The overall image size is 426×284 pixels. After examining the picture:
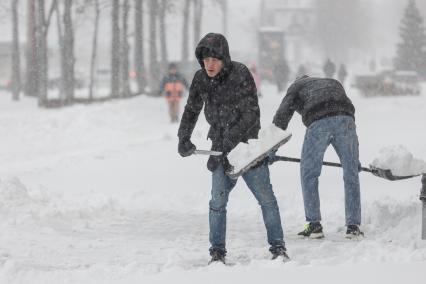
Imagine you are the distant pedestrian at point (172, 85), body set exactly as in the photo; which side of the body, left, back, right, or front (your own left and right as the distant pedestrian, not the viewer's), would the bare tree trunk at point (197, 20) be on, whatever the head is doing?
back

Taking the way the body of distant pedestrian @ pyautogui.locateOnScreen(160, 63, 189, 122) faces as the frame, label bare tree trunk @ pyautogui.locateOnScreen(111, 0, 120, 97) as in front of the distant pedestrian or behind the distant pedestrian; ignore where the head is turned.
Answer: behind

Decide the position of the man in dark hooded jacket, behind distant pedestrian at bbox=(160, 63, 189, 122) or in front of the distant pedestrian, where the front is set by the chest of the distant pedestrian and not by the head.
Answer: in front

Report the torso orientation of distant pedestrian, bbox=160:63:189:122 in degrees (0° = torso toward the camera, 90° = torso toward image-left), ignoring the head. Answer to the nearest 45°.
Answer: approximately 0°

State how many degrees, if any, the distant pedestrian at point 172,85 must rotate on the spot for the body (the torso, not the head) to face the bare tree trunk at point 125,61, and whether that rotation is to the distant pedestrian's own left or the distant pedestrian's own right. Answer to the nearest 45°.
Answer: approximately 180°

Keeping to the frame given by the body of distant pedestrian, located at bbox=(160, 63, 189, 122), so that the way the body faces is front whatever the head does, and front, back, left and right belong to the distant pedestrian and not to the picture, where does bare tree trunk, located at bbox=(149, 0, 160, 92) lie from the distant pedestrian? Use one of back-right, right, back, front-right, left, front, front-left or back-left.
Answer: back

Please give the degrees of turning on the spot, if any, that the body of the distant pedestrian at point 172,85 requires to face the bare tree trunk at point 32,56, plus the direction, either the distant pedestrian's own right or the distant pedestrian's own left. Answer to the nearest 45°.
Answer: approximately 135° to the distant pedestrian's own right

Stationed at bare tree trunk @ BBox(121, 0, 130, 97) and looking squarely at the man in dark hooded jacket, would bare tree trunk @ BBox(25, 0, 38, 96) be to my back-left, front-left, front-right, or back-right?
back-right

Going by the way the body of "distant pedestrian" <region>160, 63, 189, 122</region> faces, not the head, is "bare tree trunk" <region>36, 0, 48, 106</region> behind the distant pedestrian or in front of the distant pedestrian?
behind

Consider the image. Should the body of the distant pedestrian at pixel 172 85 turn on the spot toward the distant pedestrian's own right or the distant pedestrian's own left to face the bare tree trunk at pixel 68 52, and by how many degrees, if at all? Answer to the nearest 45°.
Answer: approximately 135° to the distant pedestrian's own right

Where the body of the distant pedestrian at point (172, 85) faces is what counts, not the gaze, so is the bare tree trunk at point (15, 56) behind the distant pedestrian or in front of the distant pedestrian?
behind
